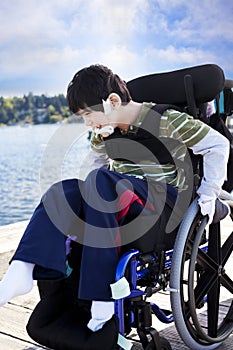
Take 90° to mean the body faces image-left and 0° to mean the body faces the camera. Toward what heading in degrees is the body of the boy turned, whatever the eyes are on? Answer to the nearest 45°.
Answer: approximately 45°

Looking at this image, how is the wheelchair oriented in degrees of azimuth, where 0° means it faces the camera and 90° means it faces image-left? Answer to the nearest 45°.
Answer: approximately 45°
